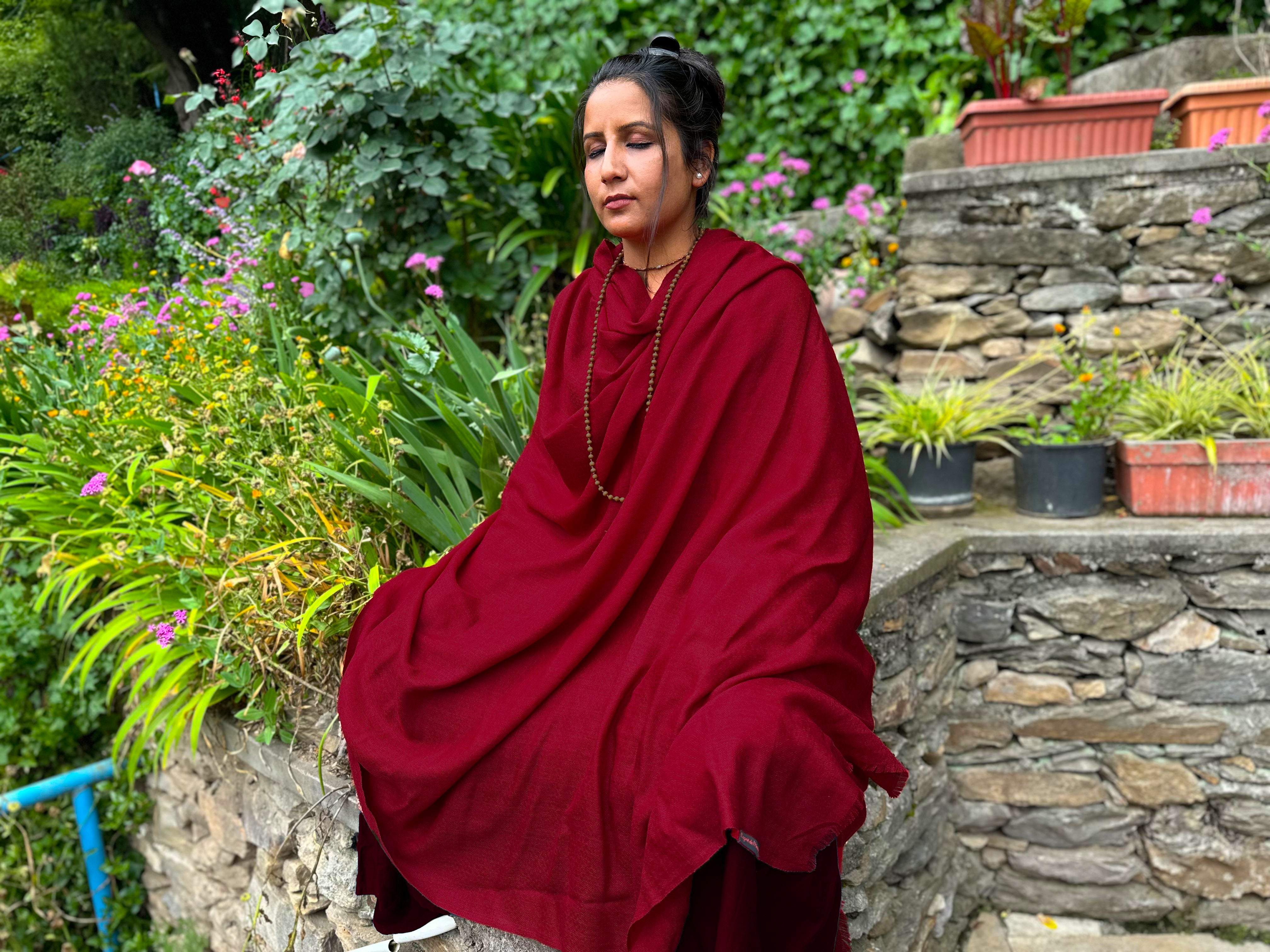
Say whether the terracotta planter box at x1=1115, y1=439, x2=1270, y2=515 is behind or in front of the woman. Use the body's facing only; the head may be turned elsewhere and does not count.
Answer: behind

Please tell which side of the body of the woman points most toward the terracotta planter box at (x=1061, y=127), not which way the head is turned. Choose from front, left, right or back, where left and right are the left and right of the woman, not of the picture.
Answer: back

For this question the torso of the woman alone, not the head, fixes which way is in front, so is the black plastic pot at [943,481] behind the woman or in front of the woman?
behind

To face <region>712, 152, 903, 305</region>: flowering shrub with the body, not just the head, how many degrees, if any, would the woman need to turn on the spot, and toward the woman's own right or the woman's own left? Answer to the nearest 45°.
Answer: approximately 135° to the woman's own right

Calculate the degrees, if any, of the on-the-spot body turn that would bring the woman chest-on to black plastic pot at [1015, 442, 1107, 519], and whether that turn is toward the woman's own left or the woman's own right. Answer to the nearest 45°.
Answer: approximately 180°

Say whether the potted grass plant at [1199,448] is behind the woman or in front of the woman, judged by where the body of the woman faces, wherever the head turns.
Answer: behind

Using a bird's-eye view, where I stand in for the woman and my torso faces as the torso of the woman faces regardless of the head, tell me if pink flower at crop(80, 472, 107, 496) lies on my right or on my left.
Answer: on my right

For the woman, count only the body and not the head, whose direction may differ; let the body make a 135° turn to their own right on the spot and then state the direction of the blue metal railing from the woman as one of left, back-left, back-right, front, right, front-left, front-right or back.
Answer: front-left

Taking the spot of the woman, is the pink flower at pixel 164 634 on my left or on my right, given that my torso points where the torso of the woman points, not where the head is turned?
on my right

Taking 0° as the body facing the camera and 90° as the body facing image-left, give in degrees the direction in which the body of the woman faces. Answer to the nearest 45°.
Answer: approximately 45°
